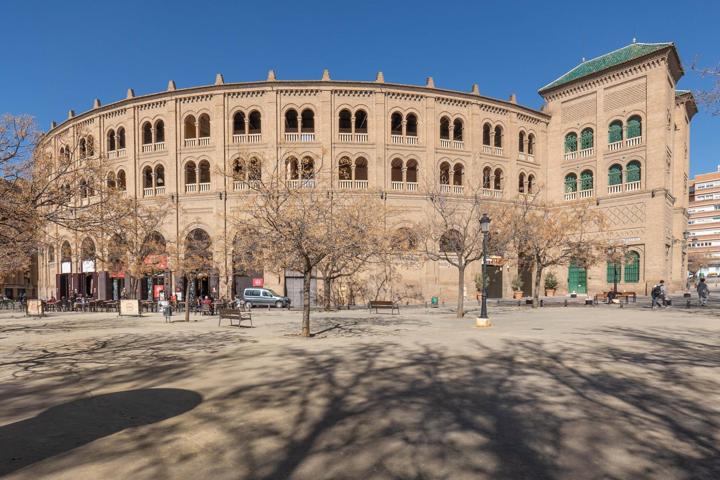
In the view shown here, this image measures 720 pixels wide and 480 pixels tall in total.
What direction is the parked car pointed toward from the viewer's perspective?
to the viewer's right

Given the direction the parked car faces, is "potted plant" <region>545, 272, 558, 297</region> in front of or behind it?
in front

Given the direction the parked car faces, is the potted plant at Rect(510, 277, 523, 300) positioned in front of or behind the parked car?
in front
